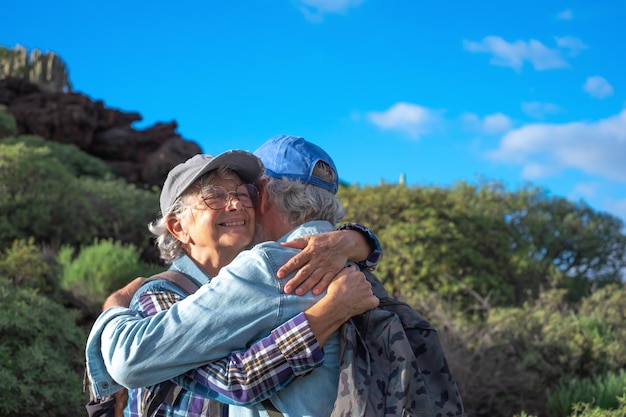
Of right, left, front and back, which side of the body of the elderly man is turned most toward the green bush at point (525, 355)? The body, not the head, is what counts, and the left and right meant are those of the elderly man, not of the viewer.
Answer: right

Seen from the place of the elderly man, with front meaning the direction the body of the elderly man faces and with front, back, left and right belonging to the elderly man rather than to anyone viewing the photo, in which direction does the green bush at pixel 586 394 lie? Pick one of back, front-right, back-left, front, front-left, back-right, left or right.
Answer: right

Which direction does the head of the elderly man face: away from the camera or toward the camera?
away from the camera

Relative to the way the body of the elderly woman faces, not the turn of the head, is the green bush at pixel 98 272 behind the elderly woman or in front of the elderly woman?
behind

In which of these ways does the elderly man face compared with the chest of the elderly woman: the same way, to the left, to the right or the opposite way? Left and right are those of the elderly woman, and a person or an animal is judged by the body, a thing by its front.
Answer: the opposite way

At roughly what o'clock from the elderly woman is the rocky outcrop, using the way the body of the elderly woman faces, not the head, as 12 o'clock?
The rocky outcrop is roughly at 7 o'clock from the elderly woman.

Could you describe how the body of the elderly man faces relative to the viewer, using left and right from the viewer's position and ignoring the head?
facing away from the viewer and to the left of the viewer

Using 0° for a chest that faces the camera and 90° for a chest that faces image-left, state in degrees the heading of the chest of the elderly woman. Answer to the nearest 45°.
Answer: approximately 315°

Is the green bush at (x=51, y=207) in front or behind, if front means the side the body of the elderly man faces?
in front

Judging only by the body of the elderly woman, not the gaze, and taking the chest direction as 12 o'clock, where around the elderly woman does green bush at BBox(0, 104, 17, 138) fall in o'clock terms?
The green bush is roughly at 7 o'clock from the elderly woman.

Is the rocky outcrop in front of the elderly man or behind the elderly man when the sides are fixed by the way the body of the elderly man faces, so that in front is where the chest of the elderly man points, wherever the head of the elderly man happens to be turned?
in front
